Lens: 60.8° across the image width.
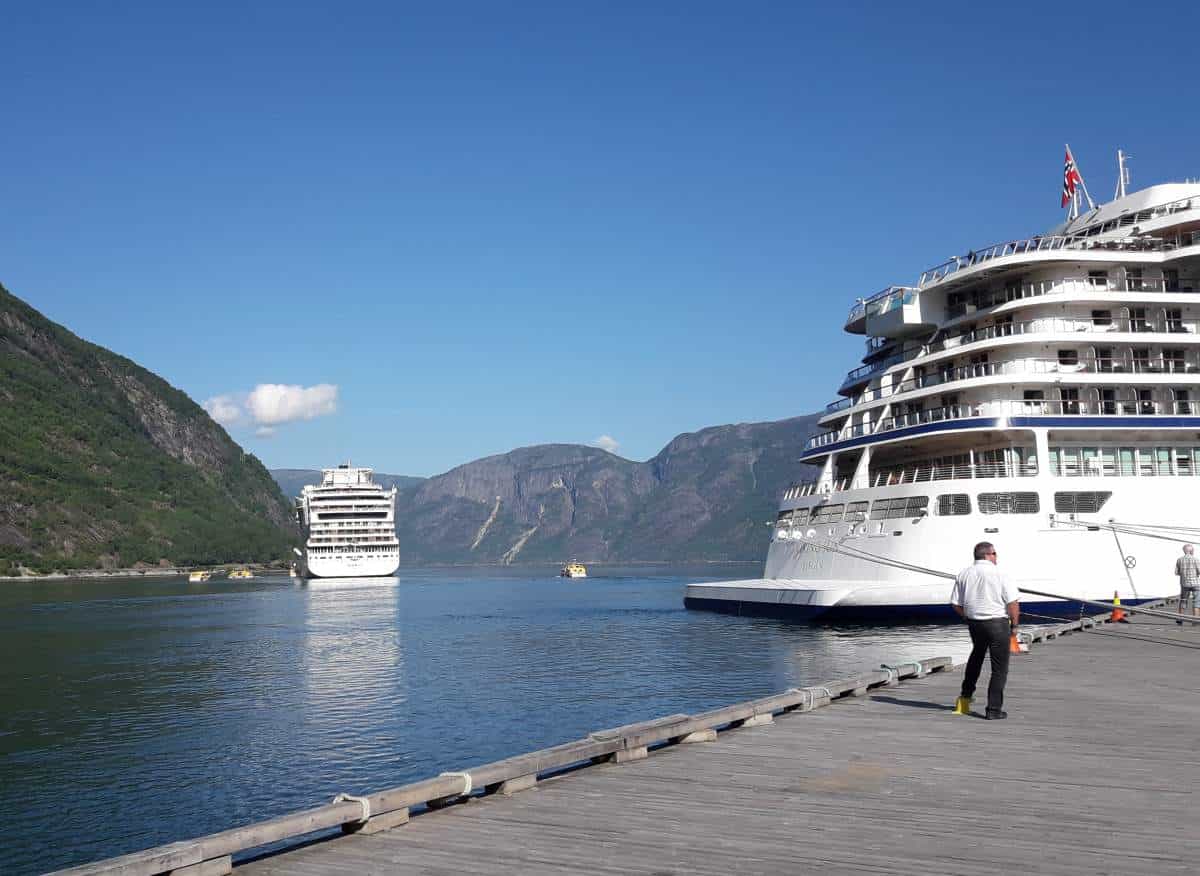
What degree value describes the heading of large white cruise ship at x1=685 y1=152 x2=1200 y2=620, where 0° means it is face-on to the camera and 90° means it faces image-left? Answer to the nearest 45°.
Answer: approximately 225°

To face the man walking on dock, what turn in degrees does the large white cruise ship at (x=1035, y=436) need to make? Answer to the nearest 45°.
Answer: approximately 135° to its right

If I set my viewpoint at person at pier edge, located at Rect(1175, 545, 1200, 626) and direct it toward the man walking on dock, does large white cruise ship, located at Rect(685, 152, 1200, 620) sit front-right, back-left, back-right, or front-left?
back-right

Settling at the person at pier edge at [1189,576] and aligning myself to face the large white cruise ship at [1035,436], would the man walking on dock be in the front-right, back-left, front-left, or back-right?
back-left

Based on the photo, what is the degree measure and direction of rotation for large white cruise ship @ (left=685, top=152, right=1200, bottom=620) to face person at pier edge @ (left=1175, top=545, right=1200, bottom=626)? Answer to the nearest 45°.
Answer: approximately 135° to its right
